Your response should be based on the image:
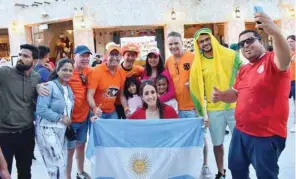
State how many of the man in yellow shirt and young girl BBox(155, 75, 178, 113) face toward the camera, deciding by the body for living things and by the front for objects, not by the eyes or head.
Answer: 2

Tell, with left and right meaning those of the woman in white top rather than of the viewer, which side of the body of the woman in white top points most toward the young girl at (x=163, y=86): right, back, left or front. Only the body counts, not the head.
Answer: left

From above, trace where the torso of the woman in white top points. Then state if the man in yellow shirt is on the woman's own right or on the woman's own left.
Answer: on the woman's own left

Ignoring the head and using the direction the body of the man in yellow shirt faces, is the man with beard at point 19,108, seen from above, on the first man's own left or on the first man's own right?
on the first man's own right

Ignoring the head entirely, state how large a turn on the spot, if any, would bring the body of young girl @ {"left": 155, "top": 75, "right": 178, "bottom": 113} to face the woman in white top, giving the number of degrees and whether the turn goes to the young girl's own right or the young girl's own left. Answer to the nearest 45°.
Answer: approximately 45° to the young girl's own right

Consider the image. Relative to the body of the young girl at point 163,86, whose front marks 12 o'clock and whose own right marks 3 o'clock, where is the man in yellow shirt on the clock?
The man in yellow shirt is roughly at 10 o'clock from the young girl.

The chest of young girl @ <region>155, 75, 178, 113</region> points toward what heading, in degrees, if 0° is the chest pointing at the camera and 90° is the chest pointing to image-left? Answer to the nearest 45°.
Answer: approximately 0°

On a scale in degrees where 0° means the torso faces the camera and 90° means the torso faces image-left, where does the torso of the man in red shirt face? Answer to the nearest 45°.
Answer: approximately 45°
